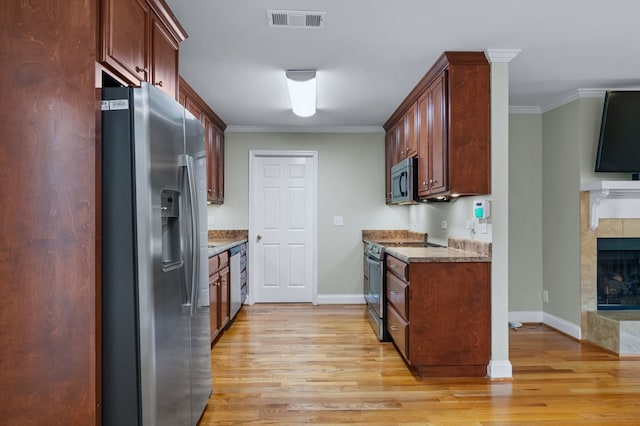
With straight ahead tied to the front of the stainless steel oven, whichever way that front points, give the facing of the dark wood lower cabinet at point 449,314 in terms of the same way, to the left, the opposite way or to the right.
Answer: the same way

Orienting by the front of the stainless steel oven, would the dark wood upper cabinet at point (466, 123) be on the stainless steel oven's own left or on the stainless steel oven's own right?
on the stainless steel oven's own left

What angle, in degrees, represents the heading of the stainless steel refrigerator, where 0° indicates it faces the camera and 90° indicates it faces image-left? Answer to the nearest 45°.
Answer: approximately 315°

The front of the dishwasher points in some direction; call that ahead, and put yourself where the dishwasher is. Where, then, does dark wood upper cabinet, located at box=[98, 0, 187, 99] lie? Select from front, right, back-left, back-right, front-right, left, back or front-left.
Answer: right

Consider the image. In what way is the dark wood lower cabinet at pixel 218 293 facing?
to the viewer's right

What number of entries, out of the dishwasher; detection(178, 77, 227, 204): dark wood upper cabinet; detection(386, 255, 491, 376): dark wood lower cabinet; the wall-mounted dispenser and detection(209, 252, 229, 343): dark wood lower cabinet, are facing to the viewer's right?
3

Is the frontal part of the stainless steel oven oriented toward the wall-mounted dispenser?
no

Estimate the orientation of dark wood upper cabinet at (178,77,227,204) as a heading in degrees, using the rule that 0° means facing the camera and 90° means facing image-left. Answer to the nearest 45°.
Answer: approximately 270°

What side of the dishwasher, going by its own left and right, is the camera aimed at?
right

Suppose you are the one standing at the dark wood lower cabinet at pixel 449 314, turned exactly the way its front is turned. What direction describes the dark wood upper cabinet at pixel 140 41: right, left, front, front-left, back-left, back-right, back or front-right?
front-left

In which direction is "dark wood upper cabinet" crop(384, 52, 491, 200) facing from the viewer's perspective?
to the viewer's left

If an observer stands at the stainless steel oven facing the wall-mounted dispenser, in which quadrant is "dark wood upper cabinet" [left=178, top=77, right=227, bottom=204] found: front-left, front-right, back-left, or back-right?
back-right

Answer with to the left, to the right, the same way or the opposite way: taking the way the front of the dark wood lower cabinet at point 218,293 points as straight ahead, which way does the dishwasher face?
the same way

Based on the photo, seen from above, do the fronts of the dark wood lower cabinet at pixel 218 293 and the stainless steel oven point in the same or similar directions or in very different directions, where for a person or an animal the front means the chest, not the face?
very different directions

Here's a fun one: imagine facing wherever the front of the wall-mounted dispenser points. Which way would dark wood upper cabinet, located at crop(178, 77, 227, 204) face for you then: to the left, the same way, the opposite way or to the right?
the opposite way

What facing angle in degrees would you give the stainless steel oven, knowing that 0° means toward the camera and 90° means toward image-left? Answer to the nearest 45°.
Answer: approximately 90°
